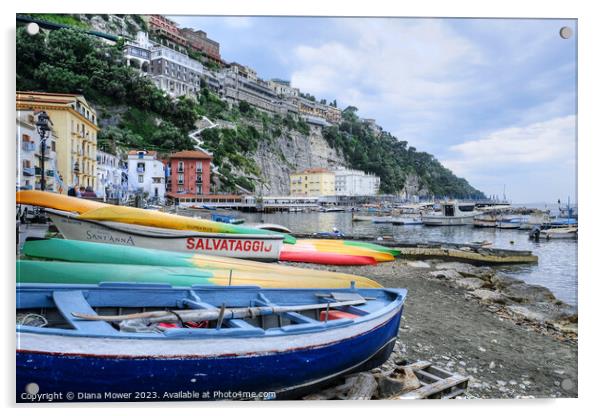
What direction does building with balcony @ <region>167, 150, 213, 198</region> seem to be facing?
toward the camera

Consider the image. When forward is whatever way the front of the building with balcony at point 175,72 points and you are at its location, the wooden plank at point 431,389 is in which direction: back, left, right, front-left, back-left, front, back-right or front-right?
front

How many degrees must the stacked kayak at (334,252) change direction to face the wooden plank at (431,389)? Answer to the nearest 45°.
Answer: approximately 45° to its right

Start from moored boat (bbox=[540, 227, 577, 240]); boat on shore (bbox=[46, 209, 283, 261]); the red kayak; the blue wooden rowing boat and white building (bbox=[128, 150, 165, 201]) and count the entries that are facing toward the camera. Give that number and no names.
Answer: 1

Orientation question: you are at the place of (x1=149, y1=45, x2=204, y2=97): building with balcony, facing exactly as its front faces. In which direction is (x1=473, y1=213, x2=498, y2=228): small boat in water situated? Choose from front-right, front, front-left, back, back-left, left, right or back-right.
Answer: front-left

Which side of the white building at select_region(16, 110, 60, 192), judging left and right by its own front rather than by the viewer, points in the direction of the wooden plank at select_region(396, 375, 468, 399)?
front

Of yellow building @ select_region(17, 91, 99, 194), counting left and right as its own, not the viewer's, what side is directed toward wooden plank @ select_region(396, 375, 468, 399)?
front

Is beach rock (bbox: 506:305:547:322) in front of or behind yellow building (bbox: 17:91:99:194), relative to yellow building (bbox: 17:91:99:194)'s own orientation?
in front

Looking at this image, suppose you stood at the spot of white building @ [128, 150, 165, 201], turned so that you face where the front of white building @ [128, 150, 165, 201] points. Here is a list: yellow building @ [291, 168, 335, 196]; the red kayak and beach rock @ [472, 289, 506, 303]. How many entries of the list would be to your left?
3

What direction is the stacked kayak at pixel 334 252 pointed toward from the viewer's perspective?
to the viewer's right

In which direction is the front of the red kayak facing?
to the viewer's right

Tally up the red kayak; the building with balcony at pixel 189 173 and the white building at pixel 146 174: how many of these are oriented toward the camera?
2

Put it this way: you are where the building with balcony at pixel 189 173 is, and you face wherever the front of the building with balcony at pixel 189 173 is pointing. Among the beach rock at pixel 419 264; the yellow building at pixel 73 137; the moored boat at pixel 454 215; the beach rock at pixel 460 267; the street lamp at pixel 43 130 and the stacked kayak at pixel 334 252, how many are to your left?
4

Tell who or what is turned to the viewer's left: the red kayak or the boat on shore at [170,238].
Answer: the boat on shore

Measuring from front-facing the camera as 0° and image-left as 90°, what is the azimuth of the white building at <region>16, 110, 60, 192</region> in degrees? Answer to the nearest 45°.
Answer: approximately 315°

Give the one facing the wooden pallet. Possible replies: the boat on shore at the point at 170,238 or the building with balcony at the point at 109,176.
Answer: the building with balcony
